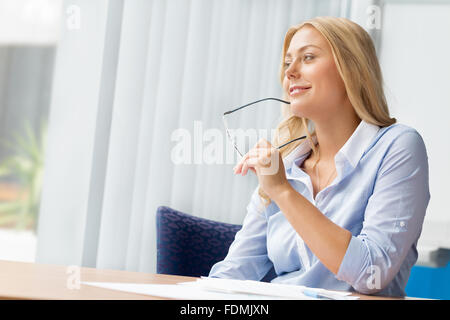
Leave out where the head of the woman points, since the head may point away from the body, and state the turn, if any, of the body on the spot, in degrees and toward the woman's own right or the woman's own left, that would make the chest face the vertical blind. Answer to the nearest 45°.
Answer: approximately 90° to the woman's own right

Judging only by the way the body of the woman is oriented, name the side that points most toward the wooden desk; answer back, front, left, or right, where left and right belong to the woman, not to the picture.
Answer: front

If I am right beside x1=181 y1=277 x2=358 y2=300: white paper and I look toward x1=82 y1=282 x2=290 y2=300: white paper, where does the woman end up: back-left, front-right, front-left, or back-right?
back-right

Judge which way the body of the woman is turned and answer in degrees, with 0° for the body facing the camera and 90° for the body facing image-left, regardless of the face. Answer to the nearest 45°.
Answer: approximately 45°

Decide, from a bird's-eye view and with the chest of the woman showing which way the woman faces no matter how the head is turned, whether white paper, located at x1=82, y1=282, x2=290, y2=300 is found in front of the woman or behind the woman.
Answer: in front

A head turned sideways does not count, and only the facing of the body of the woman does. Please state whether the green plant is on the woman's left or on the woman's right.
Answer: on the woman's right
